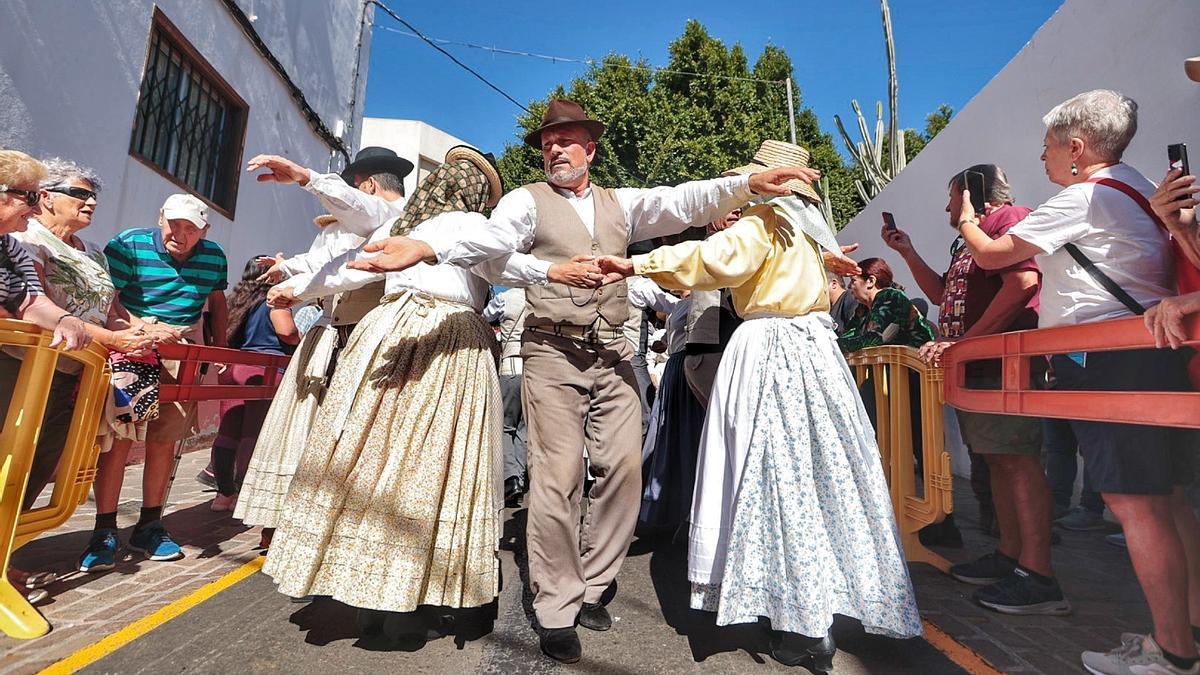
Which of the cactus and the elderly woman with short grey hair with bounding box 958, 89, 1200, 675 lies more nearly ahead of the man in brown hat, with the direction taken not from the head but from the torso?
the elderly woman with short grey hair

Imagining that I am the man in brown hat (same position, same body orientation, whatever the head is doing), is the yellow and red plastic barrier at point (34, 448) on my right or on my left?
on my right

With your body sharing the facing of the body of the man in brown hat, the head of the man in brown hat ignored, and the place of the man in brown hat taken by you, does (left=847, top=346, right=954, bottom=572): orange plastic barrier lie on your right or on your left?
on your left

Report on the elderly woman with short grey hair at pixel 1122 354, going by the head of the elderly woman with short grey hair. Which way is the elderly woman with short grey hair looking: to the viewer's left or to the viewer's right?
to the viewer's left

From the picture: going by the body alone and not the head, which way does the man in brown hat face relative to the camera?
toward the camera

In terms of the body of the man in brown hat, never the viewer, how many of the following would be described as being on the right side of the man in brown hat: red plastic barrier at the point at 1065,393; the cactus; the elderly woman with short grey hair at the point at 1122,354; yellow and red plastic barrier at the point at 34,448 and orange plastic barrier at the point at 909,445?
1

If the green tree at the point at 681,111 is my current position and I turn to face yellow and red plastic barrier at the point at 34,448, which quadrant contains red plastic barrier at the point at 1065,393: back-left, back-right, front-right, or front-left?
front-left

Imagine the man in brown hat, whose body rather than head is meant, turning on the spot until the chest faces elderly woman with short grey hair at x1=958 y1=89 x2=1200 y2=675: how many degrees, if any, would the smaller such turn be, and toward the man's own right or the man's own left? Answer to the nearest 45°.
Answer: approximately 90° to the man's own left

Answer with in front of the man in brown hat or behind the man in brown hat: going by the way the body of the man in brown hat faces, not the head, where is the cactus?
behind

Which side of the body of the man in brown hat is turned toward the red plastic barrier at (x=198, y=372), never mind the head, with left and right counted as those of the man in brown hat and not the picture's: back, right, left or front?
right
